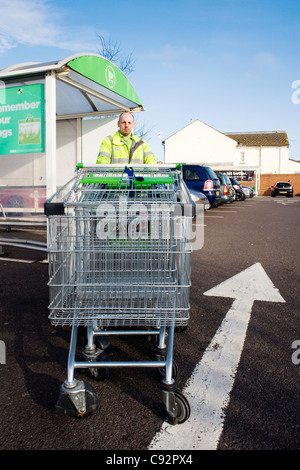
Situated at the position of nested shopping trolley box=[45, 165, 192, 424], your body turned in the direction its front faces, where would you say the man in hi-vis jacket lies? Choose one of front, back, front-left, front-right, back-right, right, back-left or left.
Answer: back

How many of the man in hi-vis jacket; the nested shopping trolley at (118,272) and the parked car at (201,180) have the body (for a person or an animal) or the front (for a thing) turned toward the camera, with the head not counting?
2

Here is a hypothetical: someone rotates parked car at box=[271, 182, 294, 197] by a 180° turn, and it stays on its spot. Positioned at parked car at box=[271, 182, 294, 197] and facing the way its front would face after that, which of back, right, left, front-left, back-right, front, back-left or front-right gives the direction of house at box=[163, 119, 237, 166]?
back-right

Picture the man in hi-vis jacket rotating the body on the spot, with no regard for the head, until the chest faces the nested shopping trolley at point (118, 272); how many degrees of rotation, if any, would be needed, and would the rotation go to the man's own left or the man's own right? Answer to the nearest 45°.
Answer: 0° — they already face it

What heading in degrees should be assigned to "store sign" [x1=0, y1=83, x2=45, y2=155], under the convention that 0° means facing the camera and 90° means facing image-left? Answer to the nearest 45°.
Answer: approximately 0°

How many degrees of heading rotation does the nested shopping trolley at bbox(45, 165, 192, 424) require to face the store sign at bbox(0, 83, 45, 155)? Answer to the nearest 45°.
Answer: approximately 180°

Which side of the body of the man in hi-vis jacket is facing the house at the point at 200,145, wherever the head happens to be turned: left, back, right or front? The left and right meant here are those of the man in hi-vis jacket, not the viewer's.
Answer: back
